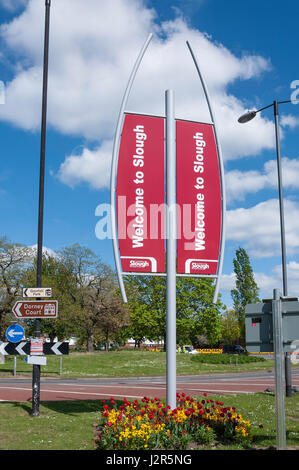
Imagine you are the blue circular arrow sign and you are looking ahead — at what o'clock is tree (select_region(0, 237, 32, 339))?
The tree is roughly at 6 o'clock from the blue circular arrow sign.

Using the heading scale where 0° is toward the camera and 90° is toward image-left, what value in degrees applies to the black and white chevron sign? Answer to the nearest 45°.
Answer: approximately 0°

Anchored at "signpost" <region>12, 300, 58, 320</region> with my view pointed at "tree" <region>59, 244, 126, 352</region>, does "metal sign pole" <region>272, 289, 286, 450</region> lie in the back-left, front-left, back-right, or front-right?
back-right

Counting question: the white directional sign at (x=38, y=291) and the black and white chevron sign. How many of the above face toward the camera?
2

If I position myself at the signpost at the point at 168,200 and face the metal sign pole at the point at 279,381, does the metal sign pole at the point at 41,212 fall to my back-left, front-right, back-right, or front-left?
back-right

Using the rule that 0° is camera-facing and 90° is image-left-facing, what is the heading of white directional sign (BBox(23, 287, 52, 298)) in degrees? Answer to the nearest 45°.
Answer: approximately 0°

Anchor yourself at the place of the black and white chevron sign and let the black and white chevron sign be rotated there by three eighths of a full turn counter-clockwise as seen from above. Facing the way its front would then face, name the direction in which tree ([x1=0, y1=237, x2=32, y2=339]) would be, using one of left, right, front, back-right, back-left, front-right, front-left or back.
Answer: front-left

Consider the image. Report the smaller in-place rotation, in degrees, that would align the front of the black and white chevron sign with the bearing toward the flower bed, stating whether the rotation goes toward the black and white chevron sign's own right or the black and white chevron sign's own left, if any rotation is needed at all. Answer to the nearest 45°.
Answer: approximately 45° to the black and white chevron sign's own left

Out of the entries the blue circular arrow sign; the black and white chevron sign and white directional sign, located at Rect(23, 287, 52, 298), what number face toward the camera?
3

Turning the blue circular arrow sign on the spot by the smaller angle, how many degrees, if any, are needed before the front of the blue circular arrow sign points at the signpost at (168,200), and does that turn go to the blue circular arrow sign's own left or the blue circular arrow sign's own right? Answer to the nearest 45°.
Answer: approximately 45° to the blue circular arrow sign's own left
